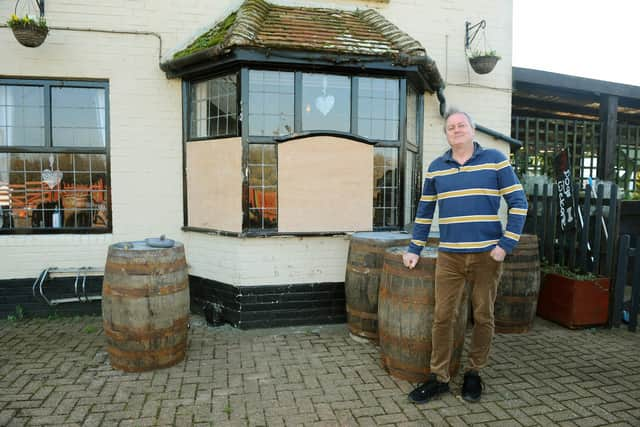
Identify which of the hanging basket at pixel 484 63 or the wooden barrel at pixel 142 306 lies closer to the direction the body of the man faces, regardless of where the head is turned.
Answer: the wooden barrel

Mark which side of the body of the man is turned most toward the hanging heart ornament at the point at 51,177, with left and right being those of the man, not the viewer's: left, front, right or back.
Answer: right

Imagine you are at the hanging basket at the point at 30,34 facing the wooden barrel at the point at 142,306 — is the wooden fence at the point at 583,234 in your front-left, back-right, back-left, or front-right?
front-left

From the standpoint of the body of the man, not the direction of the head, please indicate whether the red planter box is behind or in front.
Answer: behind

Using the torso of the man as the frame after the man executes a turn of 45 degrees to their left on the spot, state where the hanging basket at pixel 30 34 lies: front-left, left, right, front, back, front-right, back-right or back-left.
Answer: back-right

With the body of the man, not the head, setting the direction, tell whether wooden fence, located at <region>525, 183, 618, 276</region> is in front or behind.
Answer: behind

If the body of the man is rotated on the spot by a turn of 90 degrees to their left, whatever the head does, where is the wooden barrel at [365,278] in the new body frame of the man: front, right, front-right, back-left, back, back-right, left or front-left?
back-left

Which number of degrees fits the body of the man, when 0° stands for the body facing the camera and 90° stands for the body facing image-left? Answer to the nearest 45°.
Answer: approximately 0°

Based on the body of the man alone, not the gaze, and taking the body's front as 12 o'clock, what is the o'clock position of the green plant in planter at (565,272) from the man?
The green plant in planter is roughly at 7 o'clock from the man.

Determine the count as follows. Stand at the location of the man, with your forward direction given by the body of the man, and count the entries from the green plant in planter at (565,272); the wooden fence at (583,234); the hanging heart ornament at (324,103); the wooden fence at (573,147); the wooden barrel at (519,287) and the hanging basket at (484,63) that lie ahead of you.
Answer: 0

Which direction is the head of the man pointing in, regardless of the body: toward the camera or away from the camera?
toward the camera

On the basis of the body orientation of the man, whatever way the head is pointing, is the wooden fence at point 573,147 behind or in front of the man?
behind

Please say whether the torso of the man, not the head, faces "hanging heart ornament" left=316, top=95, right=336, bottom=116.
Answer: no

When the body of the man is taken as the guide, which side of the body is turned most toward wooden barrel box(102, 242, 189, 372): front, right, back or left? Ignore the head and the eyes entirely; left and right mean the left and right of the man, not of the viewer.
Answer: right

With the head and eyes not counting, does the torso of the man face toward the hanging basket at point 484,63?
no
